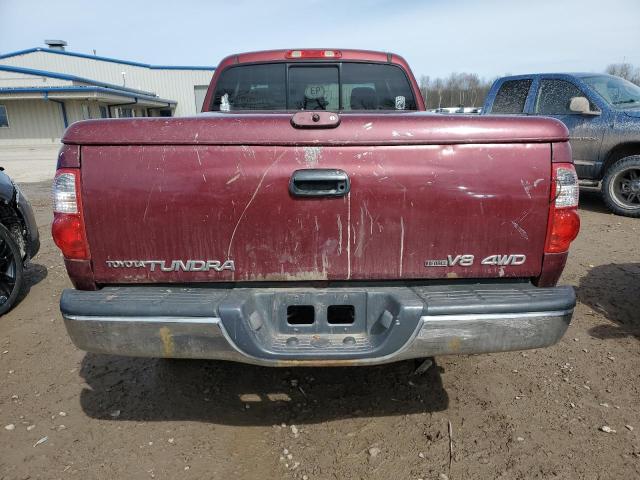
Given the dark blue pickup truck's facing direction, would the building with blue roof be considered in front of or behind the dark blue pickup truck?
behind

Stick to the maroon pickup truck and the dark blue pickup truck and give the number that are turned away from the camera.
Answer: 1

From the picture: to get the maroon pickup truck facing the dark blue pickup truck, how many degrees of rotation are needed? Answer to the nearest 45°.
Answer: approximately 45° to its right

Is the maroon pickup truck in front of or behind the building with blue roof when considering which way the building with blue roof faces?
in front

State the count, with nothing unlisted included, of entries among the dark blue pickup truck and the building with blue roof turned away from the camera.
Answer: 0

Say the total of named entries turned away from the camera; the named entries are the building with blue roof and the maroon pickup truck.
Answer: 1

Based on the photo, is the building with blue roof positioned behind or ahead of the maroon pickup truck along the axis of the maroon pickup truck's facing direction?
ahead

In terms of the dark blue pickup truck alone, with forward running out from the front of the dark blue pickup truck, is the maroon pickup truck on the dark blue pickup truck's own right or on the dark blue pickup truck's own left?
on the dark blue pickup truck's own right

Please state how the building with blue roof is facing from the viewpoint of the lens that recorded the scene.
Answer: facing the viewer and to the right of the viewer

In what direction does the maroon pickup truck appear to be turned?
away from the camera

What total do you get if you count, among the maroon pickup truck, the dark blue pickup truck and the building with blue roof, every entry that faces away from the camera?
1

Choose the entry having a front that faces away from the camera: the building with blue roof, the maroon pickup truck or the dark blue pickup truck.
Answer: the maroon pickup truck
